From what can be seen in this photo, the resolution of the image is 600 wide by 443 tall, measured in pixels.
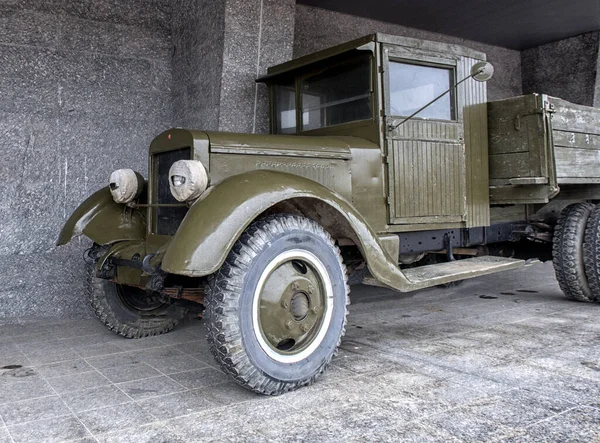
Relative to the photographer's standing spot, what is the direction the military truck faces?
facing the viewer and to the left of the viewer
